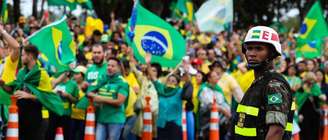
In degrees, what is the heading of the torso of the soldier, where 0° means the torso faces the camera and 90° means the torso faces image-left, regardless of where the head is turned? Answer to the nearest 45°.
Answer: approximately 45°

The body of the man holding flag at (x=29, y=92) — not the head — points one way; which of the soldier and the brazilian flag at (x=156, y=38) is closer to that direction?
the soldier

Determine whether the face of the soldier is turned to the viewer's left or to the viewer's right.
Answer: to the viewer's left

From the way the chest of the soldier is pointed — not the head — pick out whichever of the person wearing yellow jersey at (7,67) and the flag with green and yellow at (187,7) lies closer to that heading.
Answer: the person wearing yellow jersey

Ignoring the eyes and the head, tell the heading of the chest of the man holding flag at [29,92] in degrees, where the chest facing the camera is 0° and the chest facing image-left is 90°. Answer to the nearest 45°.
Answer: approximately 45°

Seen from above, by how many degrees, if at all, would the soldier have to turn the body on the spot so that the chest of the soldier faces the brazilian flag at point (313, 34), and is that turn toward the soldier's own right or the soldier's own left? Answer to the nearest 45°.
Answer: approximately 135° to the soldier's own right
